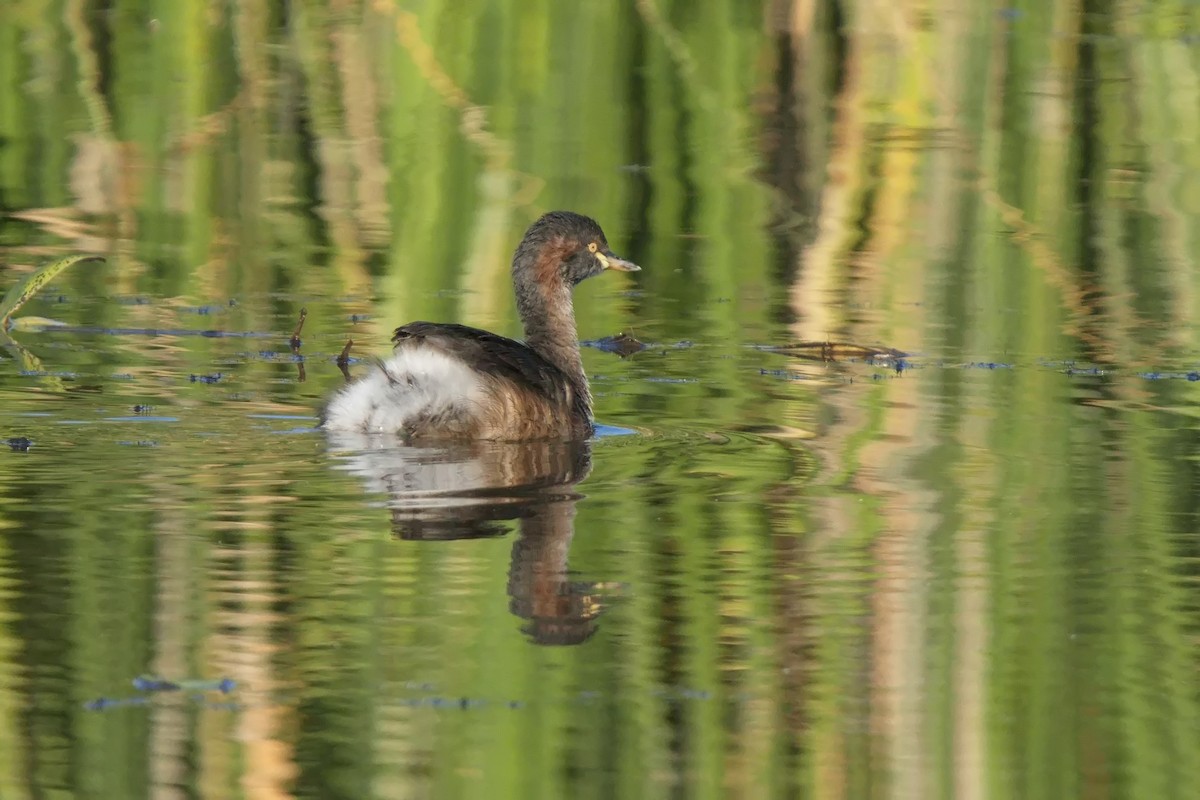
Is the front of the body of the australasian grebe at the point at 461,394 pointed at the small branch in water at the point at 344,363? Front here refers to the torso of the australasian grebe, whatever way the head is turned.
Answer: no

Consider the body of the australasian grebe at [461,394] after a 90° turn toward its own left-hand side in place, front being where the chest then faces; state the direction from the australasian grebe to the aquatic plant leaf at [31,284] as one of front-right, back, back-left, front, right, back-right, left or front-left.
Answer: front-left

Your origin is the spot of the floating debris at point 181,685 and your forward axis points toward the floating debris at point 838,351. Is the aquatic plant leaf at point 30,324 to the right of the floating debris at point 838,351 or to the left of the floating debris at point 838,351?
left

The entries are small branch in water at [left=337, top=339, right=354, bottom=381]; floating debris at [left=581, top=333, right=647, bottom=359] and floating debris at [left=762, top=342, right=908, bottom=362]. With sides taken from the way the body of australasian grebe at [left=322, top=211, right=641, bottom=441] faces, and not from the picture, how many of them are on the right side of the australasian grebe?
0

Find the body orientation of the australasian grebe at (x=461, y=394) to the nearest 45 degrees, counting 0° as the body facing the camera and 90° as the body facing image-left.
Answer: approximately 270°

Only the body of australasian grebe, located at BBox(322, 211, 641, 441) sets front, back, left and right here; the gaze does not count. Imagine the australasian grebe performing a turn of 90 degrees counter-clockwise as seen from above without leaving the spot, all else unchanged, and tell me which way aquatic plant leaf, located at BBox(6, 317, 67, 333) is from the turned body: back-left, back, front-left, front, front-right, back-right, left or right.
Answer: front-left

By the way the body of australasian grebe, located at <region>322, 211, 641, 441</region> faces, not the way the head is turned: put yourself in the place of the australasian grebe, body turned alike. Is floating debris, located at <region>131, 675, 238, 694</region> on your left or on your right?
on your right

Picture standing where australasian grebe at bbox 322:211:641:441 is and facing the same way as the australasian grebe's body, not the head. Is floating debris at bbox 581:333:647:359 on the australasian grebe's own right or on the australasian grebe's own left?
on the australasian grebe's own left

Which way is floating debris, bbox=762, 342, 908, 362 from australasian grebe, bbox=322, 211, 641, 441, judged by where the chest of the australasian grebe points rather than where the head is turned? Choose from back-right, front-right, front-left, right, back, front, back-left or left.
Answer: front-left
